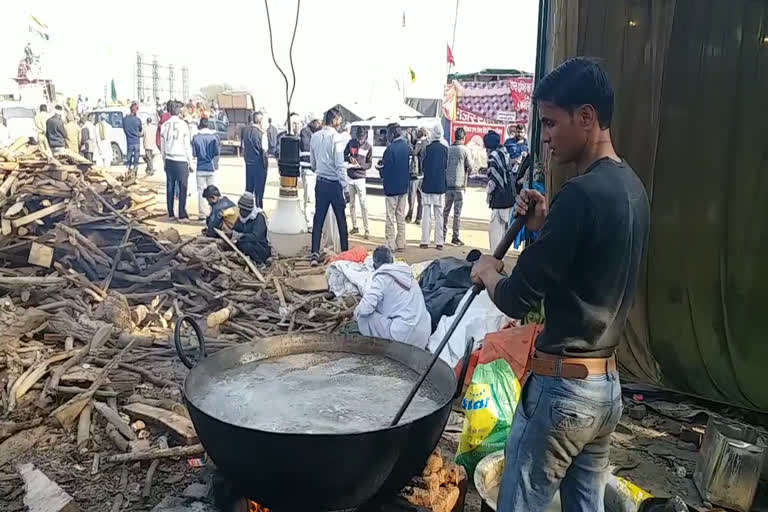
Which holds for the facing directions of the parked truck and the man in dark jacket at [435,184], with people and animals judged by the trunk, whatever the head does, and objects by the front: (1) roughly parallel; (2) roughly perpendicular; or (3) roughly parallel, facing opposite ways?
roughly parallel

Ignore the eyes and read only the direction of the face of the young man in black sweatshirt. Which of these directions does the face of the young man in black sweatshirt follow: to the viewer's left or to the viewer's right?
to the viewer's left

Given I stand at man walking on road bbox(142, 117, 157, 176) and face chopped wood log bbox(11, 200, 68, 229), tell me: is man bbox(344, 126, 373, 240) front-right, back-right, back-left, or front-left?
front-left

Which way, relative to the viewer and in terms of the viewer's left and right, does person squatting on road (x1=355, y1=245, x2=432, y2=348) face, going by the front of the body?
facing away from the viewer and to the left of the viewer

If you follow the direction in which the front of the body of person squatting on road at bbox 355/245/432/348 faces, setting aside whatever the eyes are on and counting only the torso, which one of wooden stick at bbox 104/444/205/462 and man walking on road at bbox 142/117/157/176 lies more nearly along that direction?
the man walking on road
